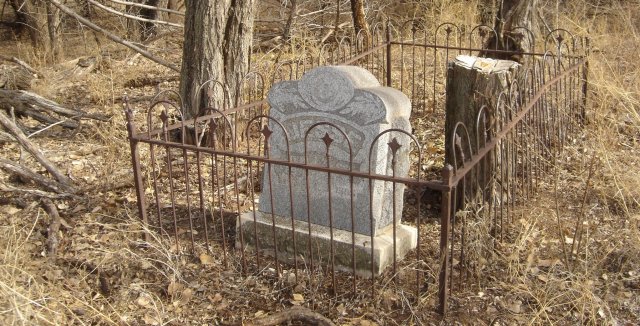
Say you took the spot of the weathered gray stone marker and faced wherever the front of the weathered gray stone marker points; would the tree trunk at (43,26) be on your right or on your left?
on your right

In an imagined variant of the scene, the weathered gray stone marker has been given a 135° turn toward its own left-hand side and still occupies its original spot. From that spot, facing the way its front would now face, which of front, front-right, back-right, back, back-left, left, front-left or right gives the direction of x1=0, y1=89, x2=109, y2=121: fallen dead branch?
back-left

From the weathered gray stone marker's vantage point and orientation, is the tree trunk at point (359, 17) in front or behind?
behind

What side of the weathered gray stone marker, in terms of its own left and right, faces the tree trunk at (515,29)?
back

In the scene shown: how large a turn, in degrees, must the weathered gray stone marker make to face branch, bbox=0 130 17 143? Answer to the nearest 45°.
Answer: approximately 90° to its right

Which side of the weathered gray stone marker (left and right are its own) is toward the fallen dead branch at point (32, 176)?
right

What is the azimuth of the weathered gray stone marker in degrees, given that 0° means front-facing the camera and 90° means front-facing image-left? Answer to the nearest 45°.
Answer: approximately 45°

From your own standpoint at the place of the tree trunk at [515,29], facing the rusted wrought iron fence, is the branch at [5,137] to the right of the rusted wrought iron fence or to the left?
right

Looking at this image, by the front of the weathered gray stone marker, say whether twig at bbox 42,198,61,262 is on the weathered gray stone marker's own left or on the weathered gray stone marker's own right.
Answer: on the weathered gray stone marker's own right
